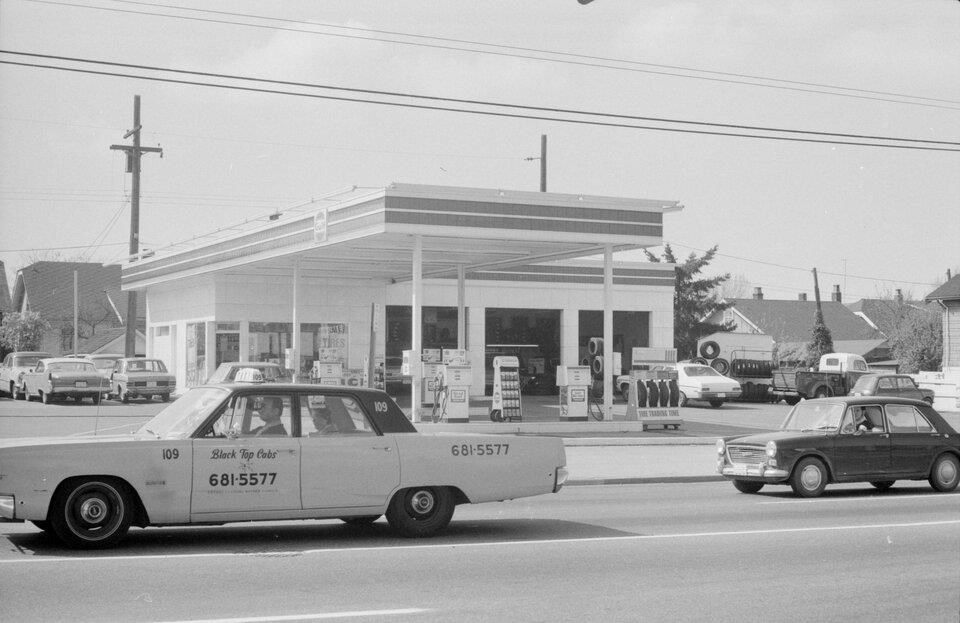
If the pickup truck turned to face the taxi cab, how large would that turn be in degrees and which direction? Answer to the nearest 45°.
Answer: approximately 135° to its right

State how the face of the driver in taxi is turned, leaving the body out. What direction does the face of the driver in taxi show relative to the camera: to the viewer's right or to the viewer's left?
to the viewer's left

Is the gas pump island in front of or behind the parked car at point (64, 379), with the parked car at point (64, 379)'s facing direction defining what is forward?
behind

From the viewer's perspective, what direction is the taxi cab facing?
to the viewer's left

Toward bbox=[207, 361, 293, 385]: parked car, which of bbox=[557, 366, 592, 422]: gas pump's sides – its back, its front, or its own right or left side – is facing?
right

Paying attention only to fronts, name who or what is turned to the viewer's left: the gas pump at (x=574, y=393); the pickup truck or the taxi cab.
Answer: the taxi cab

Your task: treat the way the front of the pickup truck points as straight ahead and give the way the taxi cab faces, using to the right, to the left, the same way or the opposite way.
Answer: the opposite way

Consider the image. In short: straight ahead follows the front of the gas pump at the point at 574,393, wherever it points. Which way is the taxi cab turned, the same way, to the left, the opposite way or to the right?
to the right

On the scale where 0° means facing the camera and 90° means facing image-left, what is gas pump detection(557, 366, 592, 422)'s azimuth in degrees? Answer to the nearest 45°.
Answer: approximately 0°

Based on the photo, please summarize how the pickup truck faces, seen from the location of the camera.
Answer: facing away from the viewer and to the right of the viewer

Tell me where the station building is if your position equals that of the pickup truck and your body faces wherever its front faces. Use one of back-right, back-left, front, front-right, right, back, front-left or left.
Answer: back
